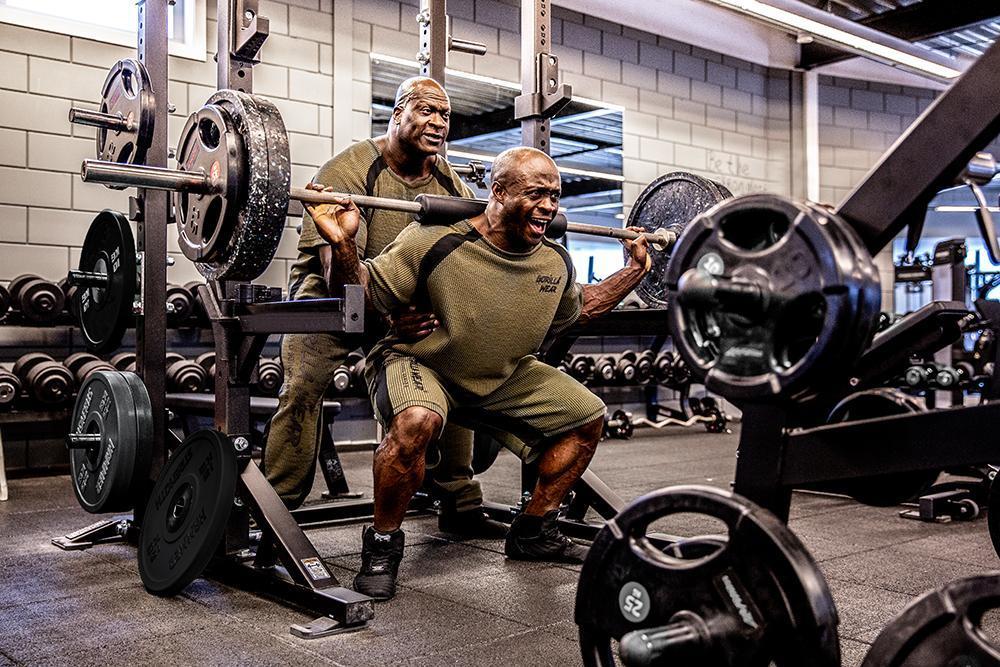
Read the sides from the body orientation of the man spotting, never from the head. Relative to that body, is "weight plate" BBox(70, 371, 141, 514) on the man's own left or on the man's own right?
on the man's own right

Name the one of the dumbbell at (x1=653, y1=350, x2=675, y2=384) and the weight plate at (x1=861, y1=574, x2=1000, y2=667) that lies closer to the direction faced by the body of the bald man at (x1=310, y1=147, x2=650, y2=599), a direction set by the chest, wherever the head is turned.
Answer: the weight plate

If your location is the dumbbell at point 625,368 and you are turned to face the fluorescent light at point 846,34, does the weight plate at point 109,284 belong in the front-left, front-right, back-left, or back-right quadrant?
back-right

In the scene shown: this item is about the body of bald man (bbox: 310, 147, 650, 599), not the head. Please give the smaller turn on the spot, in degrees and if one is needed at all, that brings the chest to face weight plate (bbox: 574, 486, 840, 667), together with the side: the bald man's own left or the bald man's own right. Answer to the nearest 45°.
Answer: approximately 45° to the bald man's own right

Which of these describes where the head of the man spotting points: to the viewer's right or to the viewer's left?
to the viewer's right

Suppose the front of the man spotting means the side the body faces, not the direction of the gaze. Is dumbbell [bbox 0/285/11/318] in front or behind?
behind

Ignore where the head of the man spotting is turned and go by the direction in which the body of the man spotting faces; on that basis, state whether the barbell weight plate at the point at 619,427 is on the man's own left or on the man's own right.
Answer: on the man's own left

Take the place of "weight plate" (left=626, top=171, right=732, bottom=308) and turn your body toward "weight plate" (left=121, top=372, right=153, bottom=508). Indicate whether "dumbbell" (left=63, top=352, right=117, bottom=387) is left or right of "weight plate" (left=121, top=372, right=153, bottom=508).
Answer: right

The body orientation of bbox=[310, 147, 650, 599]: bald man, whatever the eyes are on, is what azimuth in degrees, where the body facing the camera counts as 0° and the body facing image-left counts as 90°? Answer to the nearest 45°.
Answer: approximately 315°

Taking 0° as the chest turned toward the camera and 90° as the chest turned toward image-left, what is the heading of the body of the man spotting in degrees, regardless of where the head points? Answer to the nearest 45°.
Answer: approximately 315°

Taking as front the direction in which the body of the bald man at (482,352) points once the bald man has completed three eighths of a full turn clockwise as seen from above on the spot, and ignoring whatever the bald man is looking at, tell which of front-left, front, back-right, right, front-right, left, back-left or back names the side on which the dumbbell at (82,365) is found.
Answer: front-right

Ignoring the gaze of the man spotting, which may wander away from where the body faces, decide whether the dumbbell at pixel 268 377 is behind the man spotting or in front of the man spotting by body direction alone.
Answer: behind
